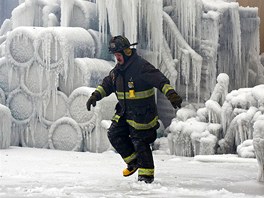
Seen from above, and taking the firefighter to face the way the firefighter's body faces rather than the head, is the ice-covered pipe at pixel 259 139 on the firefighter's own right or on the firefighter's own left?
on the firefighter's own left

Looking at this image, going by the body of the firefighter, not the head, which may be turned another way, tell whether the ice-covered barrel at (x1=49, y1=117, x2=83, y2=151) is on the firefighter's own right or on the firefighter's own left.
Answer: on the firefighter's own right

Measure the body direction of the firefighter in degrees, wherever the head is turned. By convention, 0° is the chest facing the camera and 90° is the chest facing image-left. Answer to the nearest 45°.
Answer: approximately 45°

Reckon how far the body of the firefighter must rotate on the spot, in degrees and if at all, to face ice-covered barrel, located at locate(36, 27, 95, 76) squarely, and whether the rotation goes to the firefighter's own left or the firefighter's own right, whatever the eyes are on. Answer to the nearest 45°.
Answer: approximately 135° to the firefighter's own right

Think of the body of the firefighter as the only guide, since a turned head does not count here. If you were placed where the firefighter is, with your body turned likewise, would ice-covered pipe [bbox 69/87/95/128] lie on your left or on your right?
on your right

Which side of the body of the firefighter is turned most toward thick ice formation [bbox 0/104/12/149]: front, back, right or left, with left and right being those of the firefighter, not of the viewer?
right

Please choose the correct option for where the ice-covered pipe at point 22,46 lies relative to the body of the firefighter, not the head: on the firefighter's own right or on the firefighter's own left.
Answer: on the firefighter's own right

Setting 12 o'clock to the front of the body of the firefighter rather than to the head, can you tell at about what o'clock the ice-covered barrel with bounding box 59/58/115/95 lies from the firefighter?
The ice-covered barrel is roughly at 4 o'clock from the firefighter.
